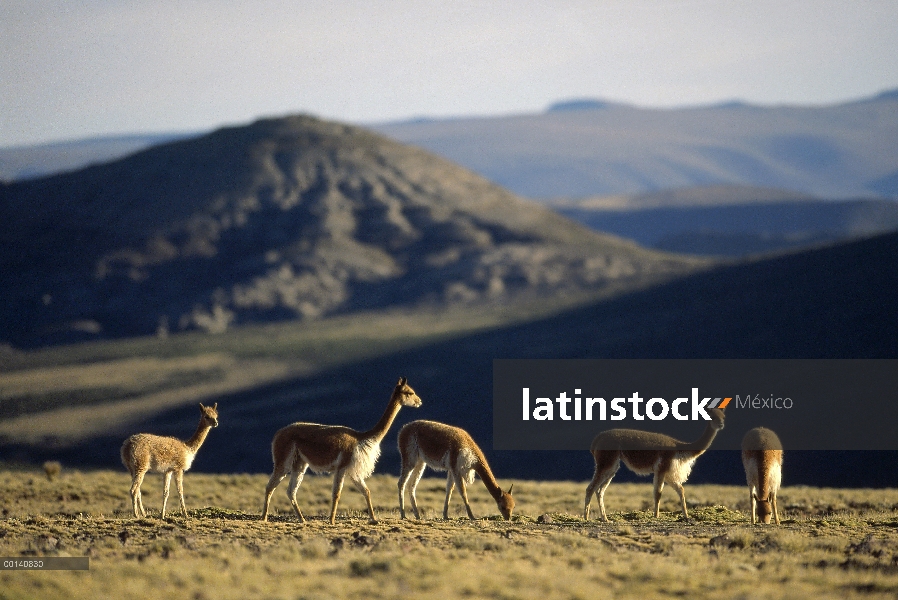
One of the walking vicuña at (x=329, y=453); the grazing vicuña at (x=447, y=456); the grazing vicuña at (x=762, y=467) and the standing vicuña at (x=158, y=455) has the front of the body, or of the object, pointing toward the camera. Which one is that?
the grazing vicuña at (x=762, y=467)

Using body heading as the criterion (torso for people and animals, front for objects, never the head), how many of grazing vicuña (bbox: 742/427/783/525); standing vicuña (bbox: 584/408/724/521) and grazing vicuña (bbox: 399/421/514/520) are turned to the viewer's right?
2

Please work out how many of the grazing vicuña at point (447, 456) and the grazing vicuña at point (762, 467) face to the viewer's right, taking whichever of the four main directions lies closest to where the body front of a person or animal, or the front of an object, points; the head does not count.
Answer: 1

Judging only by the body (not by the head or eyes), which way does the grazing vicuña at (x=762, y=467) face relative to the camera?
toward the camera

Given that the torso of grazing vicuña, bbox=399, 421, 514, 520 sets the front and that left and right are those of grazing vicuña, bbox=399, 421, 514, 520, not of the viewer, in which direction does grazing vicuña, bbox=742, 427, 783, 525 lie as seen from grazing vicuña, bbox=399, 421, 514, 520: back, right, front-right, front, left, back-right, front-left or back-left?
front

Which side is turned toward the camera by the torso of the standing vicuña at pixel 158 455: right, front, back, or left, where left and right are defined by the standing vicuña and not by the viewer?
right

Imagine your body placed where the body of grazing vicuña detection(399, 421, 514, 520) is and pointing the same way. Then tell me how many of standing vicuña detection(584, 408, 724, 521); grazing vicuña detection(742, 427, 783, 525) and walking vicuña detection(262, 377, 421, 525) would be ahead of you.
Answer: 2

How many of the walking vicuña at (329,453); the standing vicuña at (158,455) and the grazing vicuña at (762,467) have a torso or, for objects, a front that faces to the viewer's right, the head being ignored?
2

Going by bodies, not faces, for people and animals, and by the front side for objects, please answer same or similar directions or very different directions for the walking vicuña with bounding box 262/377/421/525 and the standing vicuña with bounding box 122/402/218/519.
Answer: same or similar directions

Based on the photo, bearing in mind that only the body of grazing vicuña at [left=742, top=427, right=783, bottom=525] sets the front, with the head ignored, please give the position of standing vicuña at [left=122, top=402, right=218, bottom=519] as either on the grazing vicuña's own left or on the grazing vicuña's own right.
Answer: on the grazing vicuña's own right

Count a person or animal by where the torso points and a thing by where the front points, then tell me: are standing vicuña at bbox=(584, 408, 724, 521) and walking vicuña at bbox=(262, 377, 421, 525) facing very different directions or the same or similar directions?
same or similar directions

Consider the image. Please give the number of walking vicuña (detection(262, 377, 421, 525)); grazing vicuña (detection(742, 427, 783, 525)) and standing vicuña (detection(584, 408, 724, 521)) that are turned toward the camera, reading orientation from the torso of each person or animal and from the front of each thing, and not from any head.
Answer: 1

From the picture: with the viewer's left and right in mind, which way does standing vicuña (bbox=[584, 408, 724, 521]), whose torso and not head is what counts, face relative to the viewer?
facing to the right of the viewer

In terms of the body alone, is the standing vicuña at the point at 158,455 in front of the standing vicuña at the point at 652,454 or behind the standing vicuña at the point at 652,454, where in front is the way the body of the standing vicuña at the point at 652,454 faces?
behind

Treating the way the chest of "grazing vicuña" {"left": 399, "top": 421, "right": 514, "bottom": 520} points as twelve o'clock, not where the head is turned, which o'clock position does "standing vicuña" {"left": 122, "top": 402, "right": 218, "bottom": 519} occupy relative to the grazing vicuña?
The standing vicuña is roughly at 6 o'clock from the grazing vicuña.

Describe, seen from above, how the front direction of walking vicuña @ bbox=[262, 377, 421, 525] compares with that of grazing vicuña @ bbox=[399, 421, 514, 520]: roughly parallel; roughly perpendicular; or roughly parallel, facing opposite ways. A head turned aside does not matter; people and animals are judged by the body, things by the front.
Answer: roughly parallel

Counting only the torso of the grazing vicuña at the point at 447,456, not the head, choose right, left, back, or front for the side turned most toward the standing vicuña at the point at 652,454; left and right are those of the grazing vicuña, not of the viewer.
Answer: front

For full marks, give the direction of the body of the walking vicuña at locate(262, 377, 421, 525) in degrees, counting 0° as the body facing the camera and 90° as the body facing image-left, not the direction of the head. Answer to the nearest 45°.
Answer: approximately 270°
